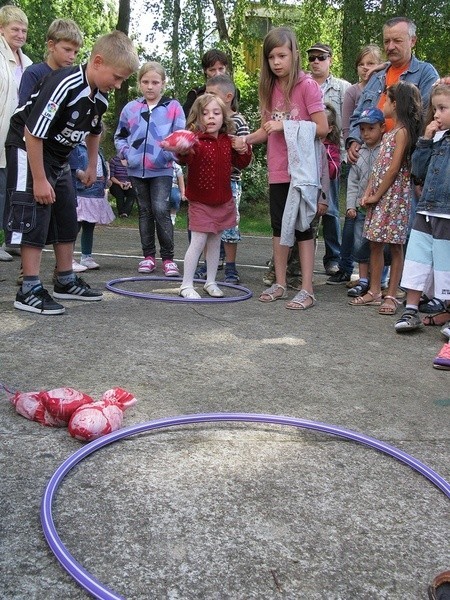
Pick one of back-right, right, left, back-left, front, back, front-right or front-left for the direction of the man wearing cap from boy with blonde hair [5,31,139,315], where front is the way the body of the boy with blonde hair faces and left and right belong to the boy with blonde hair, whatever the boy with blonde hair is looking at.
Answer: left

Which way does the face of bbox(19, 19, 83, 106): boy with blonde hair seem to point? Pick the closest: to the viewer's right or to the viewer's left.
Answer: to the viewer's right

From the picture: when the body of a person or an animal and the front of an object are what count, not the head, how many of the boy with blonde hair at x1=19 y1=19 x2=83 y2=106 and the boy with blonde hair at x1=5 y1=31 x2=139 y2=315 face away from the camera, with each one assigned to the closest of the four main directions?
0

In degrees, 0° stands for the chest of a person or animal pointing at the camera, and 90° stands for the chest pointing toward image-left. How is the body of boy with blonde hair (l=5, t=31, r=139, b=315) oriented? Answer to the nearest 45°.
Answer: approximately 315°

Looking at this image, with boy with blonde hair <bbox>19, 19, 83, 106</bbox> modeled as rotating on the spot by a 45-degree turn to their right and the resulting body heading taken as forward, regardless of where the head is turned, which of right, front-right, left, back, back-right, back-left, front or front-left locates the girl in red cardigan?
left

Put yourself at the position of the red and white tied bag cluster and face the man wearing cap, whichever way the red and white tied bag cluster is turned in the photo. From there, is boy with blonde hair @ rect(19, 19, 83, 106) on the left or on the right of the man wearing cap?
left

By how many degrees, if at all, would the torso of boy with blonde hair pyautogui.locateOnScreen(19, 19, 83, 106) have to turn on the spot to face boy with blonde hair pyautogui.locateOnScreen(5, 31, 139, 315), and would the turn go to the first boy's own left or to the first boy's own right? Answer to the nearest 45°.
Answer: approximately 45° to the first boy's own right

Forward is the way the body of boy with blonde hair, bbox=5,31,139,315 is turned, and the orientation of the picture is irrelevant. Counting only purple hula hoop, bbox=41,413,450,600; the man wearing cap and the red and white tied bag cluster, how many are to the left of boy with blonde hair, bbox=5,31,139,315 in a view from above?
1
